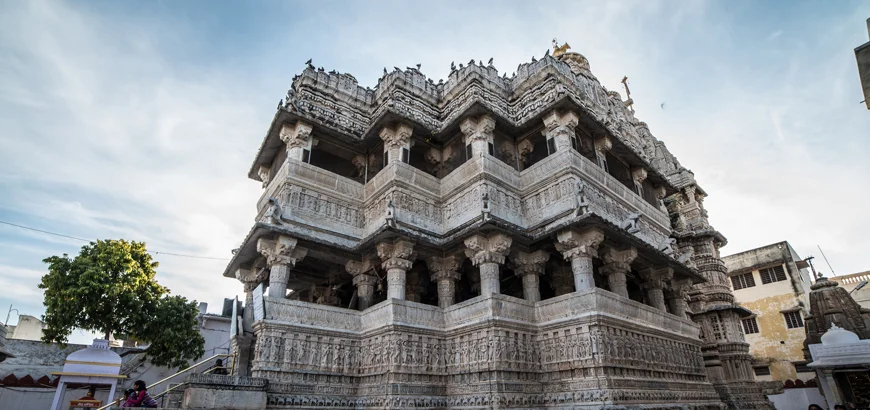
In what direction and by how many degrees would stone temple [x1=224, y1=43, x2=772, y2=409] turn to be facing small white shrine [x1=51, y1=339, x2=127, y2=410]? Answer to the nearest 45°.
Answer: approximately 45° to its right

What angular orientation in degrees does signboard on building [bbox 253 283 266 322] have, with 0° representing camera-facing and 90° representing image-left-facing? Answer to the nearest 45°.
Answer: approximately 45°

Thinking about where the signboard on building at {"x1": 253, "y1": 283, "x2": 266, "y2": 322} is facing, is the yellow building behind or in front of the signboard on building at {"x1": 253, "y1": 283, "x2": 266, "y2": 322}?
behind

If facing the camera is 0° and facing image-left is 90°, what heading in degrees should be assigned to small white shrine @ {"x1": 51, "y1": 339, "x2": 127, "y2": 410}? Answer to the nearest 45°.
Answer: approximately 0°

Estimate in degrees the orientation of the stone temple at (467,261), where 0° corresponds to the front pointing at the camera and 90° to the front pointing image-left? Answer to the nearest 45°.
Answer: approximately 45°

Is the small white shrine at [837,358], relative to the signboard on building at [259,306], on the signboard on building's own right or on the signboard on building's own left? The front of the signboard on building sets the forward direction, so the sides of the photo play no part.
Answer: on the signboard on building's own left

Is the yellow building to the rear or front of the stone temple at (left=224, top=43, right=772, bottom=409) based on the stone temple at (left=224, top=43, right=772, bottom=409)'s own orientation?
to the rear
